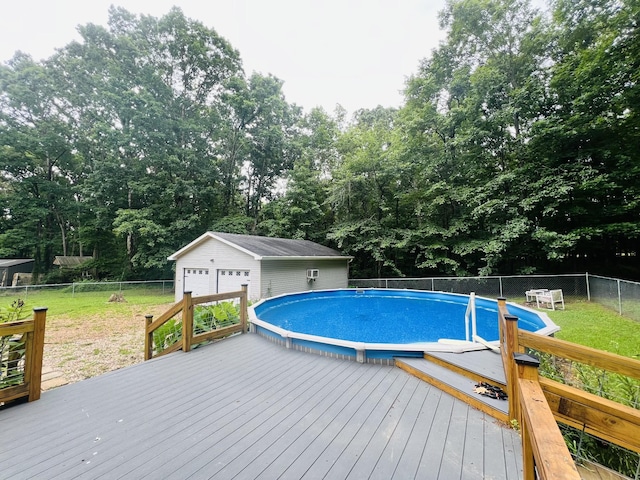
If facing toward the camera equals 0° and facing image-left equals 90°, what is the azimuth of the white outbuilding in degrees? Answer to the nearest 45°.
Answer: approximately 45°

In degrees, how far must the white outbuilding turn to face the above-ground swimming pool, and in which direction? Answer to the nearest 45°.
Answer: approximately 90° to its left

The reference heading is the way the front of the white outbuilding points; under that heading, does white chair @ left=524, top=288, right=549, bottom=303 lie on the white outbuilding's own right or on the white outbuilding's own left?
on the white outbuilding's own left

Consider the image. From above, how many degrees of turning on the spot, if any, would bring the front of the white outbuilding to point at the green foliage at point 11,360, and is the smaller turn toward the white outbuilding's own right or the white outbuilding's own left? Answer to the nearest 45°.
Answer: approximately 45° to the white outbuilding's own left

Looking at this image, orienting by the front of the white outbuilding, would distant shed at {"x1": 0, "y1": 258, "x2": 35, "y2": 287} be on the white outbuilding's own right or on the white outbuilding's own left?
on the white outbuilding's own right

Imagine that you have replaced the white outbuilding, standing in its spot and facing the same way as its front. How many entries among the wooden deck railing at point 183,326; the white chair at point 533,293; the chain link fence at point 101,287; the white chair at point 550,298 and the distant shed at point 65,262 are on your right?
2

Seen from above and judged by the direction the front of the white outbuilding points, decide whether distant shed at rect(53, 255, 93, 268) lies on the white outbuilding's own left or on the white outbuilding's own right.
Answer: on the white outbuilding's own right

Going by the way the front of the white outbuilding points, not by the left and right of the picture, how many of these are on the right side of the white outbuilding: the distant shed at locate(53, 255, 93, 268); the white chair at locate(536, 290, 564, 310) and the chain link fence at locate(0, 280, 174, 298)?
2

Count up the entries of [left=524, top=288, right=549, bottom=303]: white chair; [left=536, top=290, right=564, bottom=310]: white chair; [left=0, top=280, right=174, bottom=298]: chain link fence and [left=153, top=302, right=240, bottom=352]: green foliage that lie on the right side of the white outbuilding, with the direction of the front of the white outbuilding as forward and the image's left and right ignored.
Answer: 1

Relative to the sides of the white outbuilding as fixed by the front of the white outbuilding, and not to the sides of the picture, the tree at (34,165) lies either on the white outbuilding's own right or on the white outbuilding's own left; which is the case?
on the white outbuilding's own right

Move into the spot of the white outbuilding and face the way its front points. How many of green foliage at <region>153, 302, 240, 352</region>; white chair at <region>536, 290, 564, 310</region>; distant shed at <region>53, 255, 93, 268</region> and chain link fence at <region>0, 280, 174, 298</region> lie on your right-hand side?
2

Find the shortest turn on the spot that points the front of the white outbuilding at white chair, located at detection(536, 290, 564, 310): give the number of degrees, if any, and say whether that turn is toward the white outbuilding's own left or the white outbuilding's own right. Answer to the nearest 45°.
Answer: approximately 90° to the white outbuilding's own left

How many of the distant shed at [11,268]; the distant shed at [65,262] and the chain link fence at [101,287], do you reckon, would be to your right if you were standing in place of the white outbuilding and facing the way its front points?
3

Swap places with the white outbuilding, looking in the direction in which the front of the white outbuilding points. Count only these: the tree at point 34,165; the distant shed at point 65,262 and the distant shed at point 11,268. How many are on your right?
3

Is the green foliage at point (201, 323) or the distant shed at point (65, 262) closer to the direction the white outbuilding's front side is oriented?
the green foliage
